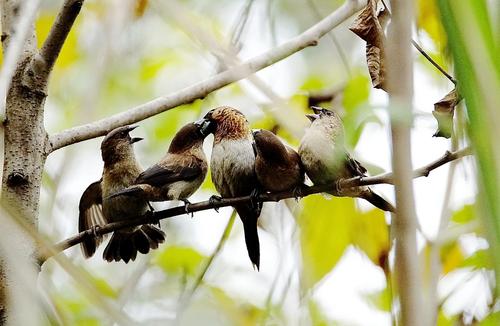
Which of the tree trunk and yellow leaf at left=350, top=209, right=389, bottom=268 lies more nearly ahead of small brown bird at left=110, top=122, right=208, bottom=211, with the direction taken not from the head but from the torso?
the yellow leaf

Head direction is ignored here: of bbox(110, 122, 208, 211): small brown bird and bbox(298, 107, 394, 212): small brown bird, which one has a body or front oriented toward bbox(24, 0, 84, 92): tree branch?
bbox(298, 107, 394, 212): small brown bird

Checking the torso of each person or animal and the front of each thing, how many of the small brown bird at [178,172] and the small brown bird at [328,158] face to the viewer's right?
1

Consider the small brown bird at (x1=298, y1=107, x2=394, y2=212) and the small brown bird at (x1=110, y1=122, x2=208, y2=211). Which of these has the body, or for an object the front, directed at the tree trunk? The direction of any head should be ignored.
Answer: the small brown bird at (x1=298, y1=107, x2=394, y2=212)

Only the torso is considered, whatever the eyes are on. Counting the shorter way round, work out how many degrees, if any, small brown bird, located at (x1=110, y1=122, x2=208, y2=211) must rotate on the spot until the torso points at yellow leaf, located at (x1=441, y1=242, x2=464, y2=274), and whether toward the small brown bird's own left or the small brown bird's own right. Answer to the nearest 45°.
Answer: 0° — it already faces it

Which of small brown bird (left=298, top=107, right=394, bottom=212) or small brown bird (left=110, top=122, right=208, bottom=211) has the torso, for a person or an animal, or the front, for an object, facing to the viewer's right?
small brown bird (left=110, top=122, right=208, bottom=211)

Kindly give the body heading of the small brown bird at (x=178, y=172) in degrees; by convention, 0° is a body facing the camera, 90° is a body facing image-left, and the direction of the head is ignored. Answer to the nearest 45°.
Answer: approximately 270°

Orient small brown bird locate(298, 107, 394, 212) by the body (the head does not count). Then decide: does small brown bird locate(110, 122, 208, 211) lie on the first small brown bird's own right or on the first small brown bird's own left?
on the first small brown bird's own right

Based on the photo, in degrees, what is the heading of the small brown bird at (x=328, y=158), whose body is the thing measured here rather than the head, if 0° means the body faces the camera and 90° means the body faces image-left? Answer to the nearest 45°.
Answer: approximately 45°
